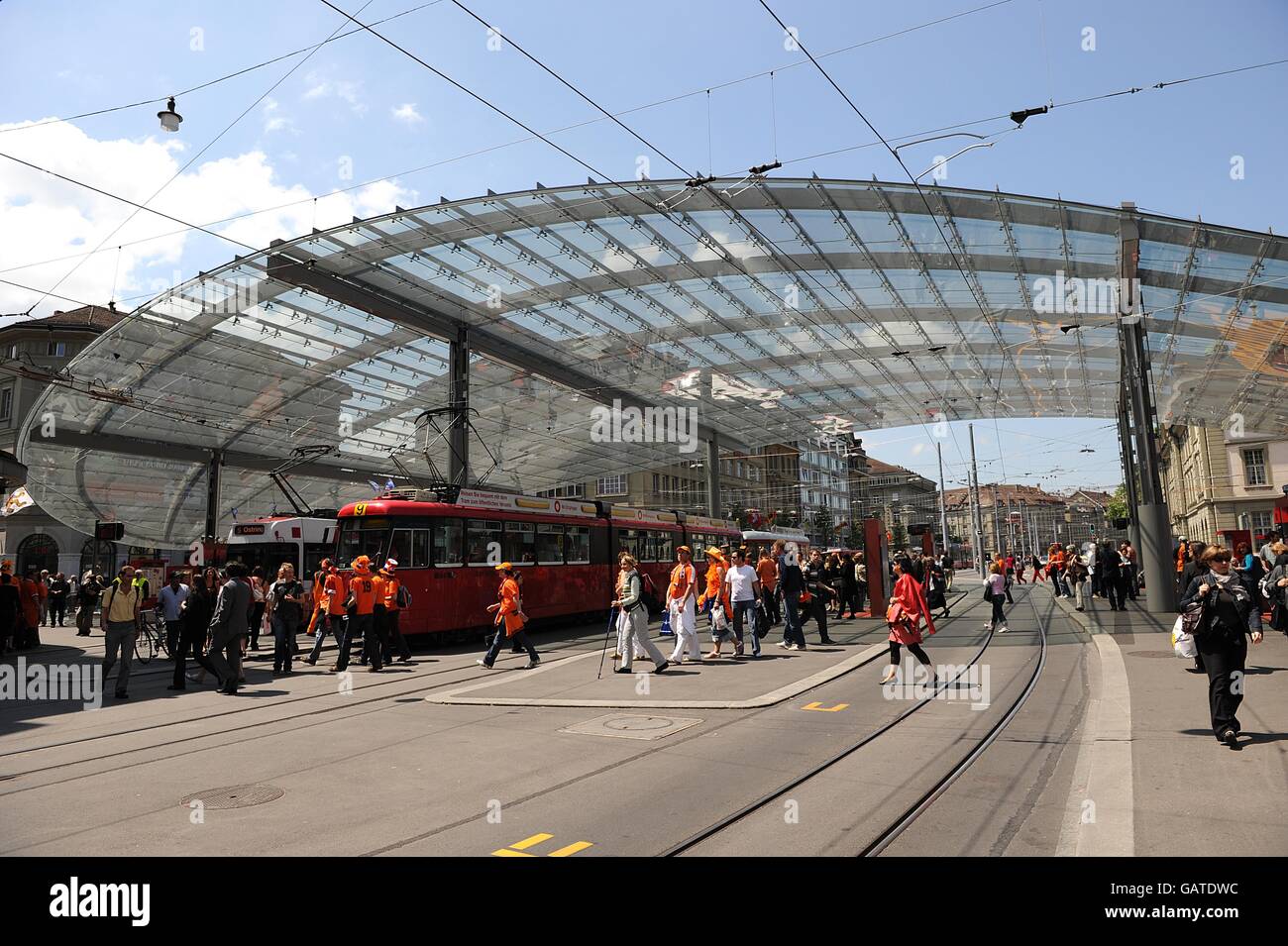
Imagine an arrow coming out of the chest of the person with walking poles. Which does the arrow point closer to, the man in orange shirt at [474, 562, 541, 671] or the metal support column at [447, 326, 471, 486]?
the man in orange shirt

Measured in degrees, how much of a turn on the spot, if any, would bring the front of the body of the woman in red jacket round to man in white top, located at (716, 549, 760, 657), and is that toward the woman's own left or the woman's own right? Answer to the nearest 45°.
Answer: approximately 45° to the woman's own right

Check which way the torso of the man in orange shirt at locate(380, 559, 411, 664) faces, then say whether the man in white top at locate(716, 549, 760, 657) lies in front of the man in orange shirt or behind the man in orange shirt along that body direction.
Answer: behind

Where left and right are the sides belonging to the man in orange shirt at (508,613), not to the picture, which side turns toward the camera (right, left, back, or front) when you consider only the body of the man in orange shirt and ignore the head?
left

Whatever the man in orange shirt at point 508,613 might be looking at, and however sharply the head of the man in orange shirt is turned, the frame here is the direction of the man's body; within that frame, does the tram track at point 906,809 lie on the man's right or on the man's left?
on the man's left

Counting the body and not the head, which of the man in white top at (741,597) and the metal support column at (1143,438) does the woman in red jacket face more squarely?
the man in white top

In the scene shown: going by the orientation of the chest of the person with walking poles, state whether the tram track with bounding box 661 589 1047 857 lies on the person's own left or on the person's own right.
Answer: on the person's own left

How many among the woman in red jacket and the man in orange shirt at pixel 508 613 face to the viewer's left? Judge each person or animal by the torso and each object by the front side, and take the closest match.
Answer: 2

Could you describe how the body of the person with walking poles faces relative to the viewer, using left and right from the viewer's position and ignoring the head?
facing to the left of the viewer

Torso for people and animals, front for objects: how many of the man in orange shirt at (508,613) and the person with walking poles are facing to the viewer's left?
2
